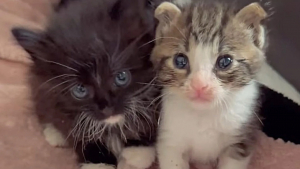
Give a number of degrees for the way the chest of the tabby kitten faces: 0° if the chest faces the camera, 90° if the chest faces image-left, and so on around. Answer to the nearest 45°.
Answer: approximately 0°
